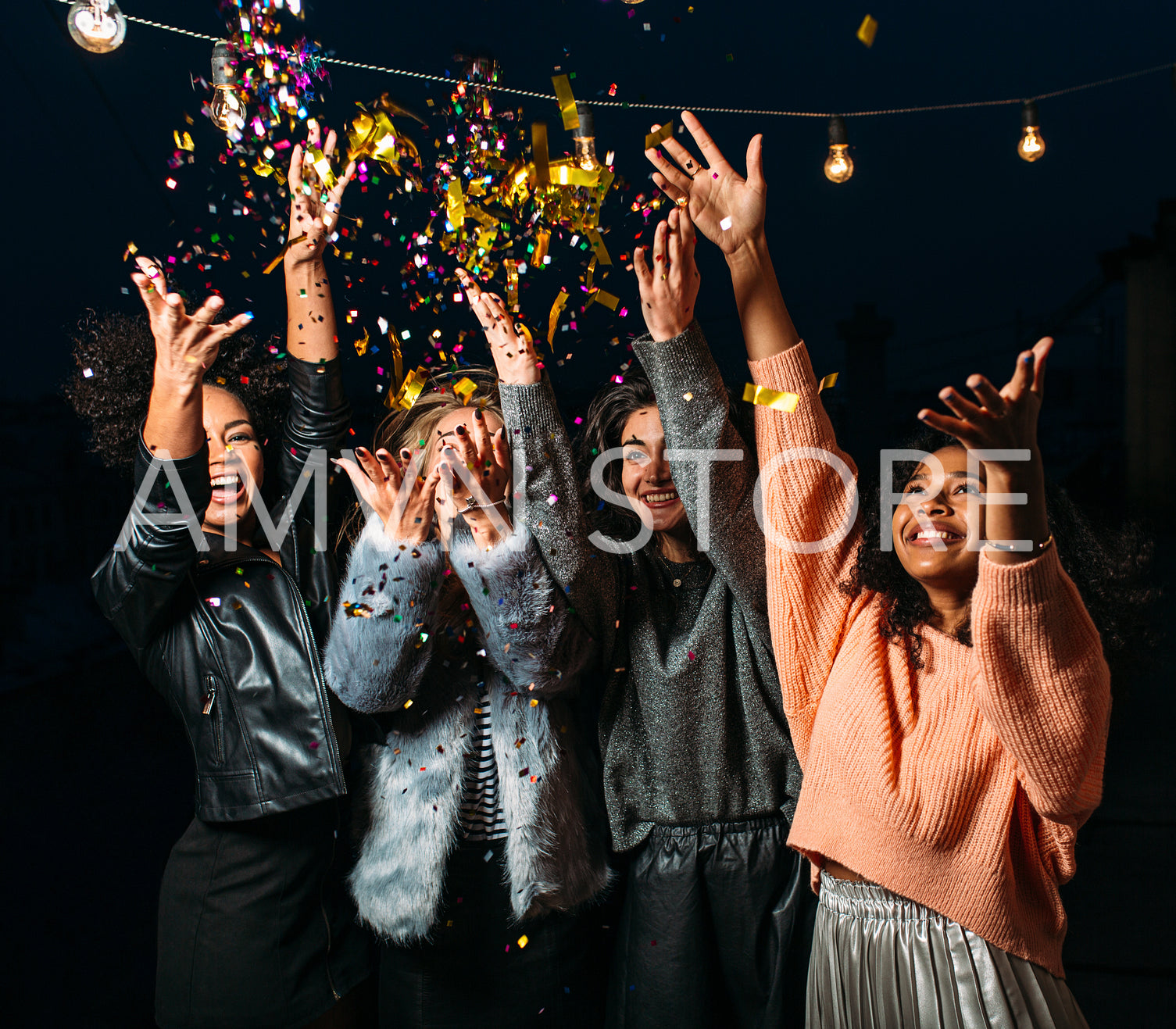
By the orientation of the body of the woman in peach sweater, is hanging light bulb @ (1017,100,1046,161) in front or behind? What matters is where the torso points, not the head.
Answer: behind

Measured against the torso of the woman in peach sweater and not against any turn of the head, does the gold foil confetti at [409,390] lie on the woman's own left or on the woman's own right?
on the woman's own right

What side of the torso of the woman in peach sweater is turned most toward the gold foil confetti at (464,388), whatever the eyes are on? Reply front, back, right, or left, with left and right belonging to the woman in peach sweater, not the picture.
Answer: right

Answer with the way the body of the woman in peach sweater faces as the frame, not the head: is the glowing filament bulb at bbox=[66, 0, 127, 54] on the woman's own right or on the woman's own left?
on the woman's own right

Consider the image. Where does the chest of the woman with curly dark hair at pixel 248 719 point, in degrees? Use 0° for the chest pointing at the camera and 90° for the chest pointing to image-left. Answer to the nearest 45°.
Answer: approximately 315°

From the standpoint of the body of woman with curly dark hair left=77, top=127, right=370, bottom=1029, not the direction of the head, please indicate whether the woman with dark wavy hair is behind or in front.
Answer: in front
